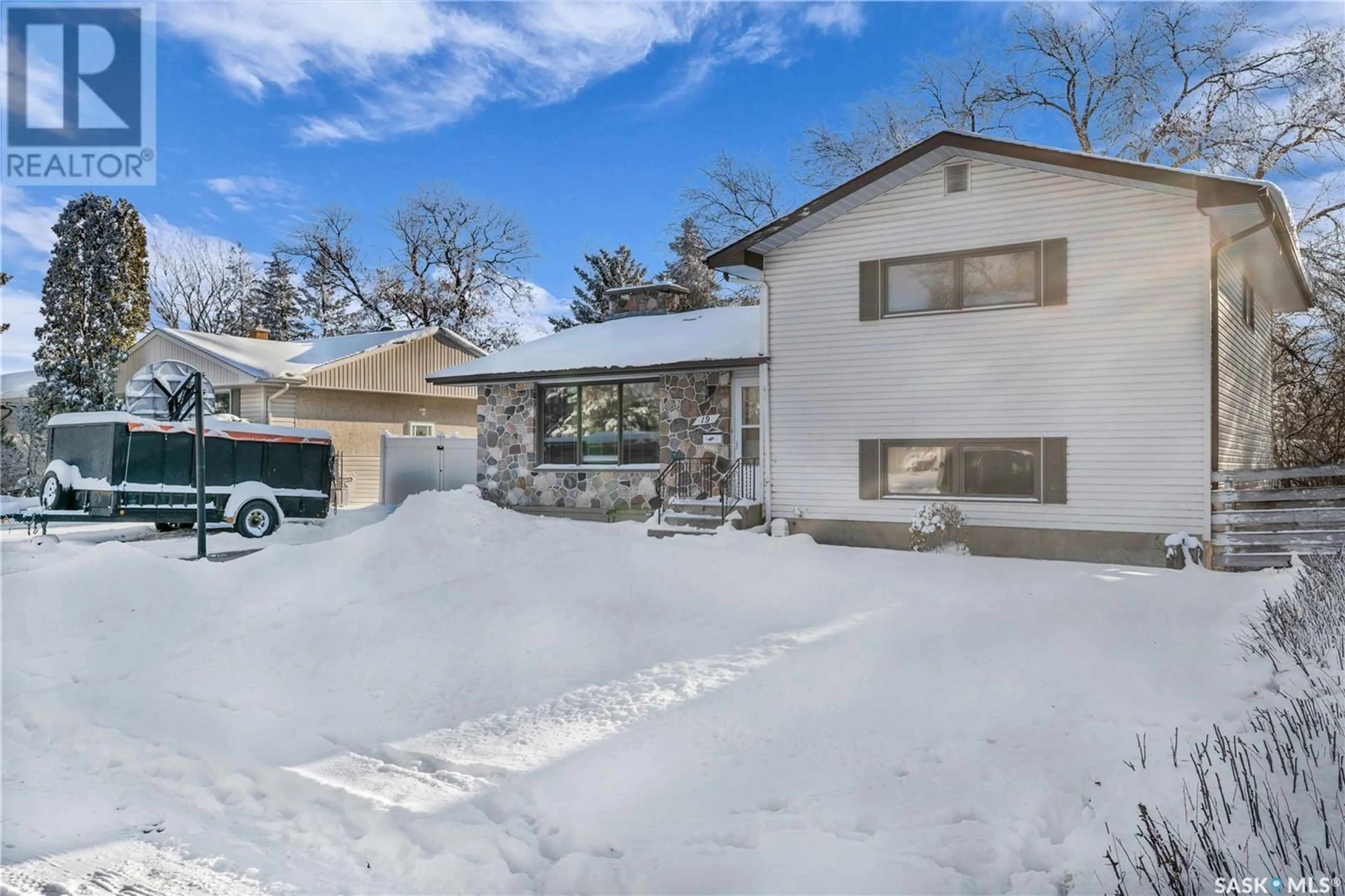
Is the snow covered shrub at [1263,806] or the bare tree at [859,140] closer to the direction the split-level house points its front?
the snow covered shrub

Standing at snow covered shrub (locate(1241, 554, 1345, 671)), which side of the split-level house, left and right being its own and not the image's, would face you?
front

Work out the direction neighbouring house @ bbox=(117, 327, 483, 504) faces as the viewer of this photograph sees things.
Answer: facing the viewer and to the left of the viewer

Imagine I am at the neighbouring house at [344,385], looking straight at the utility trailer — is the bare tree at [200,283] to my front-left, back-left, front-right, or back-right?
back-right

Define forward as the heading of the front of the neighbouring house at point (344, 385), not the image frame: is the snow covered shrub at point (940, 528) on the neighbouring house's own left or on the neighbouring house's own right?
on the neighbouring house's own left

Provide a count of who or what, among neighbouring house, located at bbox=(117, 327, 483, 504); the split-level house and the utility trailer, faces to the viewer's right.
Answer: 0

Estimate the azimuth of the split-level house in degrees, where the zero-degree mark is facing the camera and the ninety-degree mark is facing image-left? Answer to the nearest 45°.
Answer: approximately 0°

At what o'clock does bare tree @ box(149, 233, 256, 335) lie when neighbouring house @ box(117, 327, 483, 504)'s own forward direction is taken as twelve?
The bare tree is roughly at 4 o'clock from the neighbouring house.

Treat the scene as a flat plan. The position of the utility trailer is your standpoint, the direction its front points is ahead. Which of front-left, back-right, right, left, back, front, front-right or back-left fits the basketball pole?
front-left

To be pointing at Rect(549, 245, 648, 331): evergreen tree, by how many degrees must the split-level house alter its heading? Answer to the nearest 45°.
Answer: approximately 135° to its right

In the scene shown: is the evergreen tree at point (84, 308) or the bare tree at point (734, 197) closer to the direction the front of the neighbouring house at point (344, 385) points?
the evergreen tree
